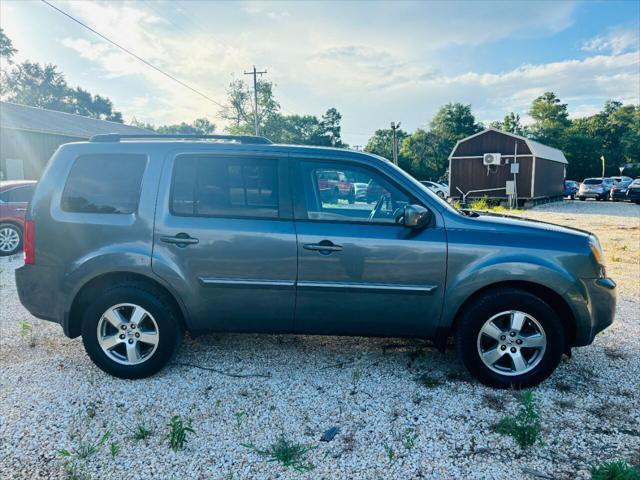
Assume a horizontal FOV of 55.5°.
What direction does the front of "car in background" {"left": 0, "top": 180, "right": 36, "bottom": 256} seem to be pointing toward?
to the viewer's right

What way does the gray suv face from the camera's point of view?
to the viewer's right

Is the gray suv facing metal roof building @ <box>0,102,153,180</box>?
no

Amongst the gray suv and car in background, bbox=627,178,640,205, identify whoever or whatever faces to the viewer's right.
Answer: the gray suv

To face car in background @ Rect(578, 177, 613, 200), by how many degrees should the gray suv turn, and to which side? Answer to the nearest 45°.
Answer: approximately 45° to its left

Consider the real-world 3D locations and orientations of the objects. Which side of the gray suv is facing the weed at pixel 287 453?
right

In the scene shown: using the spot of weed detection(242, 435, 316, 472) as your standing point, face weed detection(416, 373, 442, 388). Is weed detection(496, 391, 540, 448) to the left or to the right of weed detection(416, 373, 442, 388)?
right

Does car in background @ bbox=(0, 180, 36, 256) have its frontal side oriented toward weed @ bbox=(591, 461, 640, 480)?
no

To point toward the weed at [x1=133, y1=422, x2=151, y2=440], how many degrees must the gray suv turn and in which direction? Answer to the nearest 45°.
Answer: approximately 135° to its right
